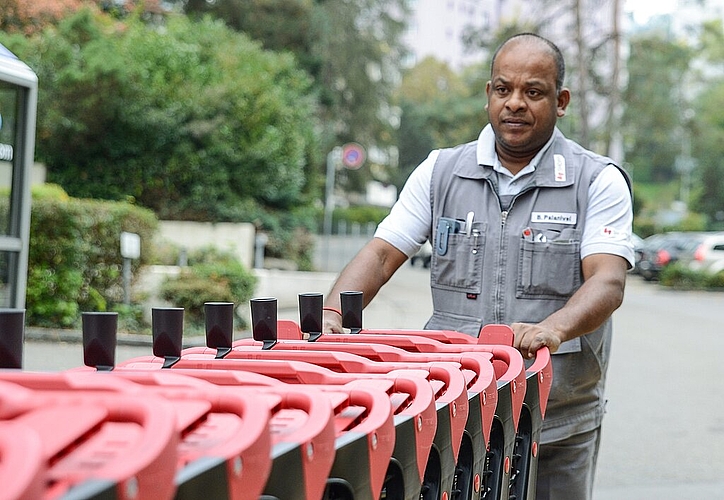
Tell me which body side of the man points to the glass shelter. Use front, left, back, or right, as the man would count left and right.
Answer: right

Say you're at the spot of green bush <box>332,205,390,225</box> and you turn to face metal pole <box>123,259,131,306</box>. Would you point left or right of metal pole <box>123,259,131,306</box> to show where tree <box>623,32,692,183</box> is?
left

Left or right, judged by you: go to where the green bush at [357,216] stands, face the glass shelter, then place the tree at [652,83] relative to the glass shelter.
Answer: left

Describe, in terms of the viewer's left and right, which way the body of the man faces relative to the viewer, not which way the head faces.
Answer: facing the viewer and to the left of the viewer

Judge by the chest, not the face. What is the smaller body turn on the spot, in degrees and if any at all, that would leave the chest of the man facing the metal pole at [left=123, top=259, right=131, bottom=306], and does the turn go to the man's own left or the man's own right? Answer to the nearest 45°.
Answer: approximately 90° to the man's own right

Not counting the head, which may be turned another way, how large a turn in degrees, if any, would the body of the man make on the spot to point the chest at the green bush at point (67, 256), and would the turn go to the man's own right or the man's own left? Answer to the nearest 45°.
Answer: approximately 90° to the man's own right

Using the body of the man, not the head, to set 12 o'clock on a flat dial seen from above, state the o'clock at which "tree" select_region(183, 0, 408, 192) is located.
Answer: The tree is roughly at 4 o'clock from the man.

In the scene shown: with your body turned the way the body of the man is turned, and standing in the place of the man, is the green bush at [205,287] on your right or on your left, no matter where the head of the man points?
on your right

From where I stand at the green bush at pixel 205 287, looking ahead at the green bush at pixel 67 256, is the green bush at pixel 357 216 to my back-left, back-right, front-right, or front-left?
back-right
